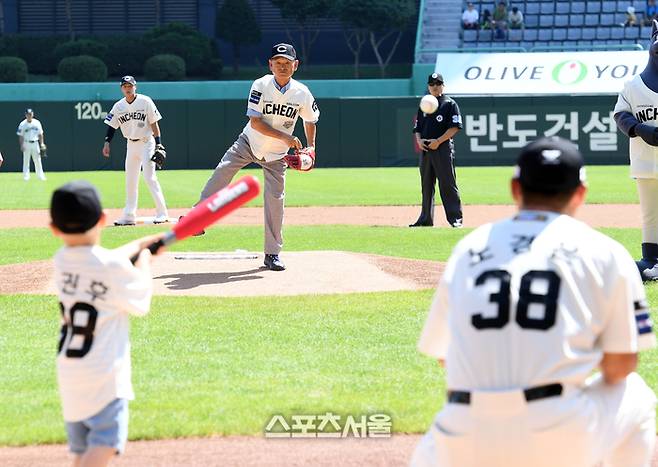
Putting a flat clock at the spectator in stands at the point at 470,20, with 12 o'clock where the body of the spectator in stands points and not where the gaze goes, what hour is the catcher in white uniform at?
The catcher in white uniform is roughly at 12 o'clock from the spectator in stands.

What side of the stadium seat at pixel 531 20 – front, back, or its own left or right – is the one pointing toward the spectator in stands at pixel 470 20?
right

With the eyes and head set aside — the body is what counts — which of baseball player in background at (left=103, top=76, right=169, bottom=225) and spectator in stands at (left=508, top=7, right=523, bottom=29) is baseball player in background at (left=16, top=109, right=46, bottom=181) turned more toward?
the baseball player in background

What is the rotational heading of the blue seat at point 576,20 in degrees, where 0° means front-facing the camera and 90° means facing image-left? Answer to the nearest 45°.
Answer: approximately 0°

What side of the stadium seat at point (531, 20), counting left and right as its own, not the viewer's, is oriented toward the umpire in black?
front

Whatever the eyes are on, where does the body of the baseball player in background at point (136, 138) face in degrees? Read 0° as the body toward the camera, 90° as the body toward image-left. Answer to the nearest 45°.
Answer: approximately 0°

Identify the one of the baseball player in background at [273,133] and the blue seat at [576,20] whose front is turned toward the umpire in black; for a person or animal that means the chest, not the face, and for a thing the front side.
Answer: the blue seat

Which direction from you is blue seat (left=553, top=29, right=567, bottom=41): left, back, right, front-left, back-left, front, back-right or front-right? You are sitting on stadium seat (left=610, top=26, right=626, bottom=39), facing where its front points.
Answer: right

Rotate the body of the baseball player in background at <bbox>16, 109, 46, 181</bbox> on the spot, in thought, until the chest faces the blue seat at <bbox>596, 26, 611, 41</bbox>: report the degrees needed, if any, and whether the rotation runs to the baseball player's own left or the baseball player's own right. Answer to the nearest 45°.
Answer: approximately 90° to the baseball player's own left

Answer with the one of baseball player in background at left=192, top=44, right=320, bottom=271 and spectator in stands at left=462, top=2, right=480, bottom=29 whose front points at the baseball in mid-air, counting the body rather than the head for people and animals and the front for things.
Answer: the spectator in stands
